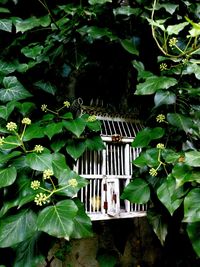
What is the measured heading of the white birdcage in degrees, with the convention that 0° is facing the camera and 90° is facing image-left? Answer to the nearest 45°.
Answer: approximately 0°
